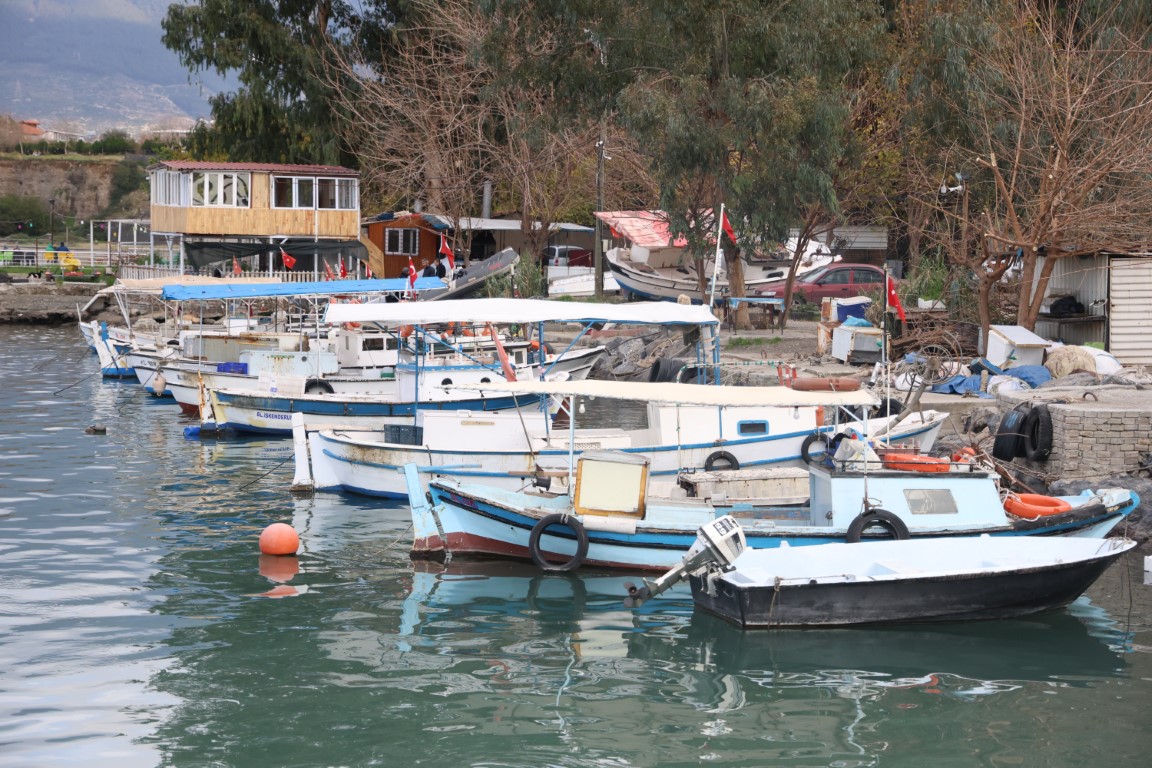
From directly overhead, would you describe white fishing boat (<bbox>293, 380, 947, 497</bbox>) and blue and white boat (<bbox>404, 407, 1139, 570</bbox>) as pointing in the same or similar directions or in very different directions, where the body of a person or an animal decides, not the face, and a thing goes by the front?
same or similar directions
